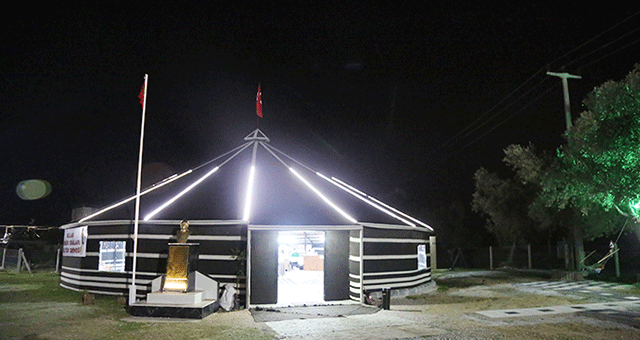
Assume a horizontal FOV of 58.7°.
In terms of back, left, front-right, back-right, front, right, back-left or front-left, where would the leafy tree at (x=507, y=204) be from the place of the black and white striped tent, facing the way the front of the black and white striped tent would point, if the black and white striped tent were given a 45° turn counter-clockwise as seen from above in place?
left

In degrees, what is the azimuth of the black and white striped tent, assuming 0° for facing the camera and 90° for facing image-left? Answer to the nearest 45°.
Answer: approximately 0°

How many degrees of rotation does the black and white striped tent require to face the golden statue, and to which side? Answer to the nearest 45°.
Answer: approximately 45° to its right

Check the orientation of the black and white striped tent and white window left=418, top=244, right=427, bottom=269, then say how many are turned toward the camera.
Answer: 1

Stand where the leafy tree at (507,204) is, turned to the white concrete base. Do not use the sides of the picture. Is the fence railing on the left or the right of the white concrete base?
right
